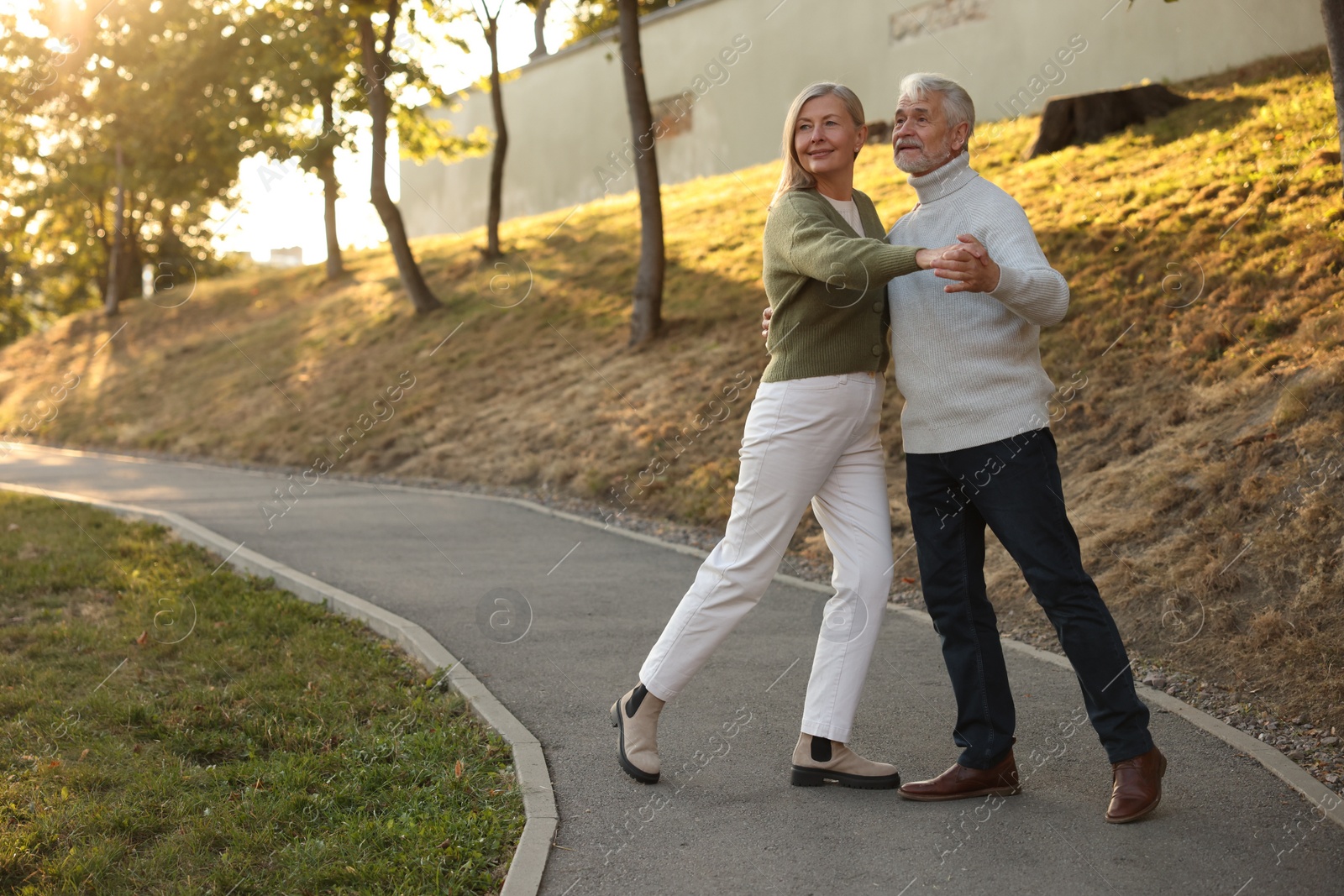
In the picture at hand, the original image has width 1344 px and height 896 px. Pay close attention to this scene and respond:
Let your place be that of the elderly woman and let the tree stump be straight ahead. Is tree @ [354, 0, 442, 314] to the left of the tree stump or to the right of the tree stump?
left

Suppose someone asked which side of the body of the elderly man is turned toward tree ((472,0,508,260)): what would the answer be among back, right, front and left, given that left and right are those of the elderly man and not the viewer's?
right

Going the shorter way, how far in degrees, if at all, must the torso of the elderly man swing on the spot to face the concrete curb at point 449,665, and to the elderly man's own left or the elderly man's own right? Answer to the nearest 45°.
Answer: approximately 90° to the elderly man's own right

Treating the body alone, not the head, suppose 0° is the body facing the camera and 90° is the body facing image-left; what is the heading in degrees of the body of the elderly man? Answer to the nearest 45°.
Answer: approximately 45°

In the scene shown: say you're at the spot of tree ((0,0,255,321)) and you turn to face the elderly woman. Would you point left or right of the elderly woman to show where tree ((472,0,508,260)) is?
left

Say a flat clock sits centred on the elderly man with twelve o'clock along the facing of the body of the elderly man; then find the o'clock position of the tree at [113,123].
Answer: The tree is roughly at 3 o'clock from the elderly man.

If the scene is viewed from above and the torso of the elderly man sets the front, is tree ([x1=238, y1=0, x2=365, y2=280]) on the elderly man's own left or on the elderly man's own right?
on the elderly man's own right

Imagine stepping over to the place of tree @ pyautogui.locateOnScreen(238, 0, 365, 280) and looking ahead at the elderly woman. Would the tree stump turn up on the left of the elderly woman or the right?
left
